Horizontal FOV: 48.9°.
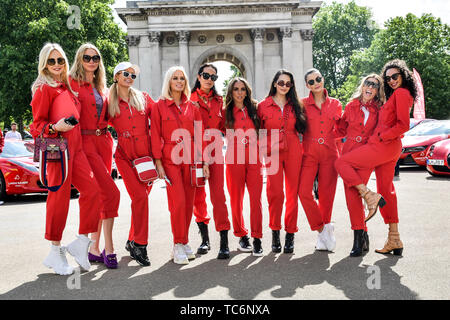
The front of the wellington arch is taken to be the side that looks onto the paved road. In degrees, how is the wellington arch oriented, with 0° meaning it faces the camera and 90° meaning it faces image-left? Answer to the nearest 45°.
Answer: approximately 0°

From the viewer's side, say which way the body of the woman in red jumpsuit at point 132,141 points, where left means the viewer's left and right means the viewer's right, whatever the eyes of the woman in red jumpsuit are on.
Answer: facing the viewer and to the right of the viewer

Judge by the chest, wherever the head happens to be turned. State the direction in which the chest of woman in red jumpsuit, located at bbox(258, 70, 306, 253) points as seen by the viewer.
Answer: toward the camera

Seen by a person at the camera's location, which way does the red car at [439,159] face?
facing the viewer and to the left of the viewer

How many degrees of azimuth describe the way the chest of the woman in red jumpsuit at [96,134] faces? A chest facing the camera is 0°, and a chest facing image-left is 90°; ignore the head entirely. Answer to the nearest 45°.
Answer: approximately 315°

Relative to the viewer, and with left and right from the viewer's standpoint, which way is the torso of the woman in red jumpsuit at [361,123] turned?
facing the viewer

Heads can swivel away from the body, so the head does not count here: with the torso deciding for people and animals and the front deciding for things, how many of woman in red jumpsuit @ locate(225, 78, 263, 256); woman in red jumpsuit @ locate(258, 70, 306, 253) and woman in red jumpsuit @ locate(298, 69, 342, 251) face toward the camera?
3

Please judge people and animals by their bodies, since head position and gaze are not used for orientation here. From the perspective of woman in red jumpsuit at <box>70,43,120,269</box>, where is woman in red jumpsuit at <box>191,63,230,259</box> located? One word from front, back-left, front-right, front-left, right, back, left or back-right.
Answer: front-left

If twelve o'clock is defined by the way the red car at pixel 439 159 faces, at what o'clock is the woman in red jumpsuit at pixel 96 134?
The woman in red jumpsuit is roughly at 11 o'clock from the red car.

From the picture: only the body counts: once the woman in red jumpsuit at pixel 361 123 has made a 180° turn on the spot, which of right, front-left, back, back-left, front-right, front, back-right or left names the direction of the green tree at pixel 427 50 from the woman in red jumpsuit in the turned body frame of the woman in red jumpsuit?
front

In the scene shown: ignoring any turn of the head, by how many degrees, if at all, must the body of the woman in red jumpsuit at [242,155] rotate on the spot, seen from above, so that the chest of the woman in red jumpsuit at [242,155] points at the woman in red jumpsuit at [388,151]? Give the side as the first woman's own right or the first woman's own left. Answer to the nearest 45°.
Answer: approximately 90° to the first woman's own left

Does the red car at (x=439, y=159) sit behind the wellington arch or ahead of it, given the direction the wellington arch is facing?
ahead

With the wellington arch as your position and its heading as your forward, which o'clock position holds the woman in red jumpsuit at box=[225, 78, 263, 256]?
The woman in red jumpsuit is roughly at 12 o'clock from the wellington arch.

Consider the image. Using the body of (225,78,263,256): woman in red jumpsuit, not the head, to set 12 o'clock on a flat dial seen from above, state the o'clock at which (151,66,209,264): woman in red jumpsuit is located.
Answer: (151,66,209,264): woman in red jumpsuit is roughly at 2 o'clock from (225,78,263,256): woman in red jumpsuit.
